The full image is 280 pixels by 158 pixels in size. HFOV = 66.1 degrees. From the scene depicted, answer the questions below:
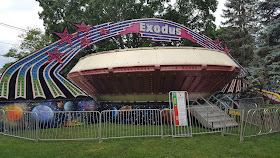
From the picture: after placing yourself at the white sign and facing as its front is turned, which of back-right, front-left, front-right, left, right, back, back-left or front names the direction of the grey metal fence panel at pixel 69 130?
right

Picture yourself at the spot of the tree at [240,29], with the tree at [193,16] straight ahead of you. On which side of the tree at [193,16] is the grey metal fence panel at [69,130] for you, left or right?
left

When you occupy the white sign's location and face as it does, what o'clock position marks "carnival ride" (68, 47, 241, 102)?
The carnival ride is roughly at 5 o'clock from the white sign.

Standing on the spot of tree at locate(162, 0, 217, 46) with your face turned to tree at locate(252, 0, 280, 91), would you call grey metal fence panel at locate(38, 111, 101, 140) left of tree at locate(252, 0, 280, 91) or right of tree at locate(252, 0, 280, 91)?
right

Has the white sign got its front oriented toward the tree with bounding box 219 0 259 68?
no

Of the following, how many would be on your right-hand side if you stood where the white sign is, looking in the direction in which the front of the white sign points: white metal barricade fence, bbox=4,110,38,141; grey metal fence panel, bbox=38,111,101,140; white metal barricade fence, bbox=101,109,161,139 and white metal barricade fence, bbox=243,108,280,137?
3

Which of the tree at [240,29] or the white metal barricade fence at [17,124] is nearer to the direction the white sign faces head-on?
the white metal barricade fence

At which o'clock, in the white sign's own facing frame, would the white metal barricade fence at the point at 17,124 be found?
The white metal barricade fence is roughly at 3 o'clock from the white sign.

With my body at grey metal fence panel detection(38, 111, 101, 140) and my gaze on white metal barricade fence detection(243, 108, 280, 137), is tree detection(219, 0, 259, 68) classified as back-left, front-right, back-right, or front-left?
front-left

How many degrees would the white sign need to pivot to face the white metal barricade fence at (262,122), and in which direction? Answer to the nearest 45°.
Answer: approximately 90° to its left

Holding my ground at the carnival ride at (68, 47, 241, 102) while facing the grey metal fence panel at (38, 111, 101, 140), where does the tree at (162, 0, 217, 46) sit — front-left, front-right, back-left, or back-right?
back-right

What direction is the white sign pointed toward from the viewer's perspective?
toward the camera

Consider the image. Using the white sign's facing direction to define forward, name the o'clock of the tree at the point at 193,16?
The tree is roughly at 6 o'clock from the white sign.

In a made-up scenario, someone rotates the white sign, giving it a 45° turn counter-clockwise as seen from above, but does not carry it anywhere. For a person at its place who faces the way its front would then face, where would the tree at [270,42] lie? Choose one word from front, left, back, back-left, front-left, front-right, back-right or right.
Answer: left

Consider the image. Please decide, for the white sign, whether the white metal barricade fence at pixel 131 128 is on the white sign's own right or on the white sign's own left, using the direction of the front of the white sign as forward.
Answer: on the white sign's own right
